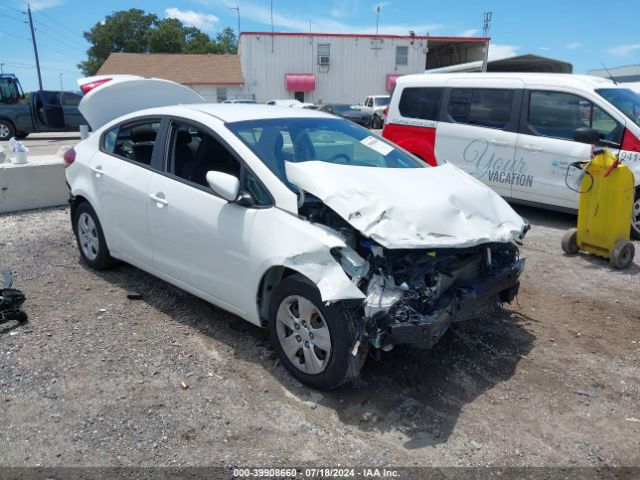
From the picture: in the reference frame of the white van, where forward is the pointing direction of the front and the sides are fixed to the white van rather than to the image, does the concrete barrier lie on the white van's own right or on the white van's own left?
on the white van's own right

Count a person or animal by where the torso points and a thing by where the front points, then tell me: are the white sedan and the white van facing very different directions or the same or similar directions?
same or similar directions

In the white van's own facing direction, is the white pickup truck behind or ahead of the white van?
behind

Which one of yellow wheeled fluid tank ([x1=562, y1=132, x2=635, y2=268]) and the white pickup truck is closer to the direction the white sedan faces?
the yellow wheeled fluid tank

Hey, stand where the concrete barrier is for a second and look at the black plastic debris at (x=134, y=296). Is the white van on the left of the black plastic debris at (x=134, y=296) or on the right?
left

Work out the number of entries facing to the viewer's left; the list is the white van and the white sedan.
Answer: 0

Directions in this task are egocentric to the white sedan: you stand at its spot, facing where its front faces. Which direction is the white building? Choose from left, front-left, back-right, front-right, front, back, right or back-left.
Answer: back-left

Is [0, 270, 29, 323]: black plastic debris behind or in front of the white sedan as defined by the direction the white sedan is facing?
behind

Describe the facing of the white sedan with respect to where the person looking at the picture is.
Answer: facing the viewer and to the right of the viewer

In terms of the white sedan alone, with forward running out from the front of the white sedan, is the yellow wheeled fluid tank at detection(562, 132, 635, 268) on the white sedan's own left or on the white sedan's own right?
on the white sedan's own left

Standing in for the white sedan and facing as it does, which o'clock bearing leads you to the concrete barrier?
The concrete barrier is roughly at 6 o'clock from the white sedan.

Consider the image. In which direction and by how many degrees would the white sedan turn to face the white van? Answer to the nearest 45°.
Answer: approximately 90° to its left
